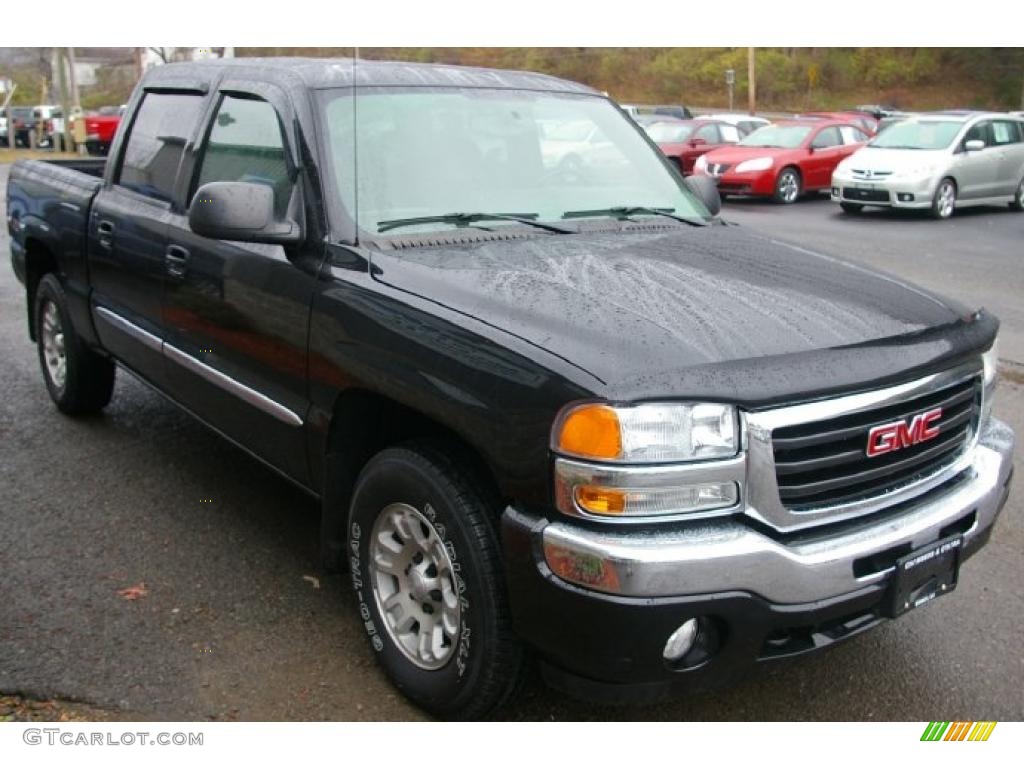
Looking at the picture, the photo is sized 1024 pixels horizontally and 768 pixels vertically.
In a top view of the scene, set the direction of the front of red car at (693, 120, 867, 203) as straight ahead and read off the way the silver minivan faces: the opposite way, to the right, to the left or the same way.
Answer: the same way

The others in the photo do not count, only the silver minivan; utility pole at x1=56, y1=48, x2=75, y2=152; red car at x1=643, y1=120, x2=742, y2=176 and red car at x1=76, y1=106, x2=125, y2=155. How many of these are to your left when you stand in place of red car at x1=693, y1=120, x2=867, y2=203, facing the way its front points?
1

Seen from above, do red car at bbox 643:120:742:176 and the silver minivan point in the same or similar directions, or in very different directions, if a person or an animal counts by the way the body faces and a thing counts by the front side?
same or similar directions

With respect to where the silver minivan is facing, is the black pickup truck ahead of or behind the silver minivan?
ahead

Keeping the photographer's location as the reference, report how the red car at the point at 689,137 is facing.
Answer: facing the viewer and to the left of the viewer

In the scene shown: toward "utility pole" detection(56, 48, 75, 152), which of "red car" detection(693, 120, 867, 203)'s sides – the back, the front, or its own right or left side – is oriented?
right

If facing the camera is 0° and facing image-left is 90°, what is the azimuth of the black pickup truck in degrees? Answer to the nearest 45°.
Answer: approximately 315°

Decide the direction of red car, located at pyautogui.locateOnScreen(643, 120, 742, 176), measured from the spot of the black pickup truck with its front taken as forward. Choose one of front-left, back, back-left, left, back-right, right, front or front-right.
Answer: back-left

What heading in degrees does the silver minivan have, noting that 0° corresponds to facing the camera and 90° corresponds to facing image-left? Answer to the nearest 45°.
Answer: approximately 45°

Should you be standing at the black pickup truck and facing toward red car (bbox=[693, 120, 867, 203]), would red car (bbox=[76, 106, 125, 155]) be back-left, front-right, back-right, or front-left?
front-left
